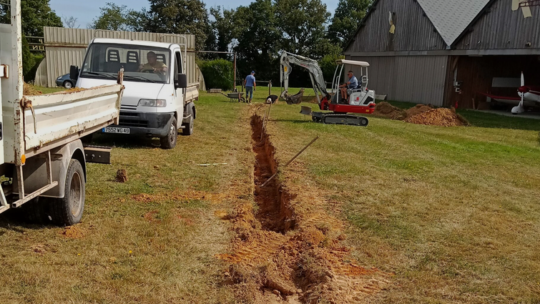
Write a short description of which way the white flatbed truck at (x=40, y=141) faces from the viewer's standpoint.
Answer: facing the viewer and to the left of the viewer

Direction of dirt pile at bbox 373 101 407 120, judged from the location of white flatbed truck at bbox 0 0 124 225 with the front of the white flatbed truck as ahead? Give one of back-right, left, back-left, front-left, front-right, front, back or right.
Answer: back

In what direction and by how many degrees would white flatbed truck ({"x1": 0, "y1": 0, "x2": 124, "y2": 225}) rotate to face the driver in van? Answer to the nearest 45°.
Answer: approximately 135° to its right

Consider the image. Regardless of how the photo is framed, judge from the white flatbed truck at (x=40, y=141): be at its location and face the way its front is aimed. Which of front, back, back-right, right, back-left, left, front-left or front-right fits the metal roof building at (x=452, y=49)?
back

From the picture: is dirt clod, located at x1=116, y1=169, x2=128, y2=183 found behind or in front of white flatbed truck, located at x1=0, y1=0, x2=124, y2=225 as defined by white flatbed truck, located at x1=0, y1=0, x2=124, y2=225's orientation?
behind

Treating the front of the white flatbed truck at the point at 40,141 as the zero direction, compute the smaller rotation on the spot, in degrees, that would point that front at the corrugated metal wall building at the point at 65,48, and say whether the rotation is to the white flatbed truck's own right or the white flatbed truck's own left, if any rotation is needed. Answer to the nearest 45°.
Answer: approximately 135° to the white flatbed truck's own right
